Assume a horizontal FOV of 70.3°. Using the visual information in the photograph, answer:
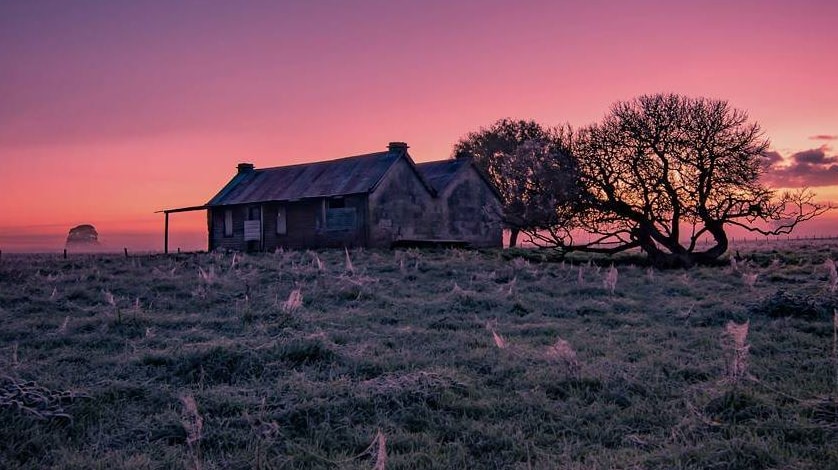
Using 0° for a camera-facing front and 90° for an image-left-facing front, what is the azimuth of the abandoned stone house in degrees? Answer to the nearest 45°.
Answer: approximately 45°

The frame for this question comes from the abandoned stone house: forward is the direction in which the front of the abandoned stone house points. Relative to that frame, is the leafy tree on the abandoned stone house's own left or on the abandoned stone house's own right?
on the abandoned stone house's own left
